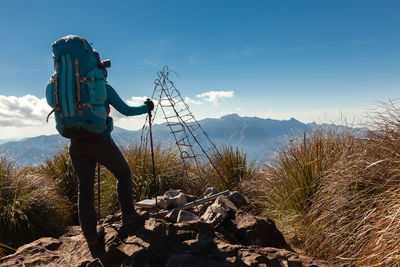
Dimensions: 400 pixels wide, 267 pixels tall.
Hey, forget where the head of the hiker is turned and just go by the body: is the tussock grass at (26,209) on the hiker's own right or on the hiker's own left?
on the hiker's own left

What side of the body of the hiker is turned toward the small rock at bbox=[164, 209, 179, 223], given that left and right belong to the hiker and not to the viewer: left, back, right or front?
front

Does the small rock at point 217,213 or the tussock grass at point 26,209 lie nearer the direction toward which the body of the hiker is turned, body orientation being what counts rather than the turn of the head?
the small rock

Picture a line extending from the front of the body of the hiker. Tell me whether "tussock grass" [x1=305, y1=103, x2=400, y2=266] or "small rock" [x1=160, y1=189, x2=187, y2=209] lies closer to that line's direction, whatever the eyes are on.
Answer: the small rock

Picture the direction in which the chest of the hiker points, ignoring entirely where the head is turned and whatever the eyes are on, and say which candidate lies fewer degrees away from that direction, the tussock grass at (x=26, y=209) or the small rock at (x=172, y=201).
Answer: the small rock

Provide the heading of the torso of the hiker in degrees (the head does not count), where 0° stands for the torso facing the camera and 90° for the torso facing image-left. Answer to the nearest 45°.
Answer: approximately 225°

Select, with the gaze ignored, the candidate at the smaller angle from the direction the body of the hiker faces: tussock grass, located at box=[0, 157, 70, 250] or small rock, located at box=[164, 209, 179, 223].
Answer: the small rock

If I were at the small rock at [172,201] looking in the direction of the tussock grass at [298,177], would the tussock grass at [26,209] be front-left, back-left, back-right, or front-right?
back-left

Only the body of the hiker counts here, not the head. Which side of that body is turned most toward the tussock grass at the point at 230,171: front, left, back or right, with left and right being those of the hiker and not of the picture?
front
